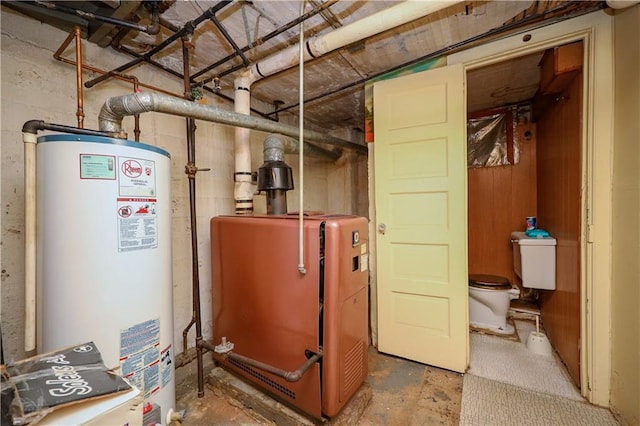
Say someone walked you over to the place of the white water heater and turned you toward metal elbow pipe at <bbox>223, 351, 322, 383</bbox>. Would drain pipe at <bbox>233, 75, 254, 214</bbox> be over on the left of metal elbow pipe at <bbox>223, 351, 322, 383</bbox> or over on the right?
left

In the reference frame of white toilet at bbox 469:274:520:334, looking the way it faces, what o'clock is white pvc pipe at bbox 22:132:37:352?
The white pvc pipe is roughly at 10 o'clock from the white toilet.

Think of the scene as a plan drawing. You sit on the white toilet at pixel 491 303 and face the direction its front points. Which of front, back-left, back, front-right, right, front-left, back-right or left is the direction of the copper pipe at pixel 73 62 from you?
front-left

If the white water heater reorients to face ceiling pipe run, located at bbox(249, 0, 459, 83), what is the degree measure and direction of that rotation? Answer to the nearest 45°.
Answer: approximately 45° to its left

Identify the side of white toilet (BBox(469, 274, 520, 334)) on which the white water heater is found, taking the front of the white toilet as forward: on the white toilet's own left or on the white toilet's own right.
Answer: on the white toilet's own left

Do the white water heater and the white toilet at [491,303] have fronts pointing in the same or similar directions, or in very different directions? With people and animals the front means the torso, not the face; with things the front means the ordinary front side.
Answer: very different directions

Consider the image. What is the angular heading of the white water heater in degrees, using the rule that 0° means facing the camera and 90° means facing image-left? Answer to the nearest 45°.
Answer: approximately 315°

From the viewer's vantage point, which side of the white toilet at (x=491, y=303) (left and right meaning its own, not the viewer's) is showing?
left

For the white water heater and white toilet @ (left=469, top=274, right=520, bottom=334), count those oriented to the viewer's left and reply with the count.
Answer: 1
